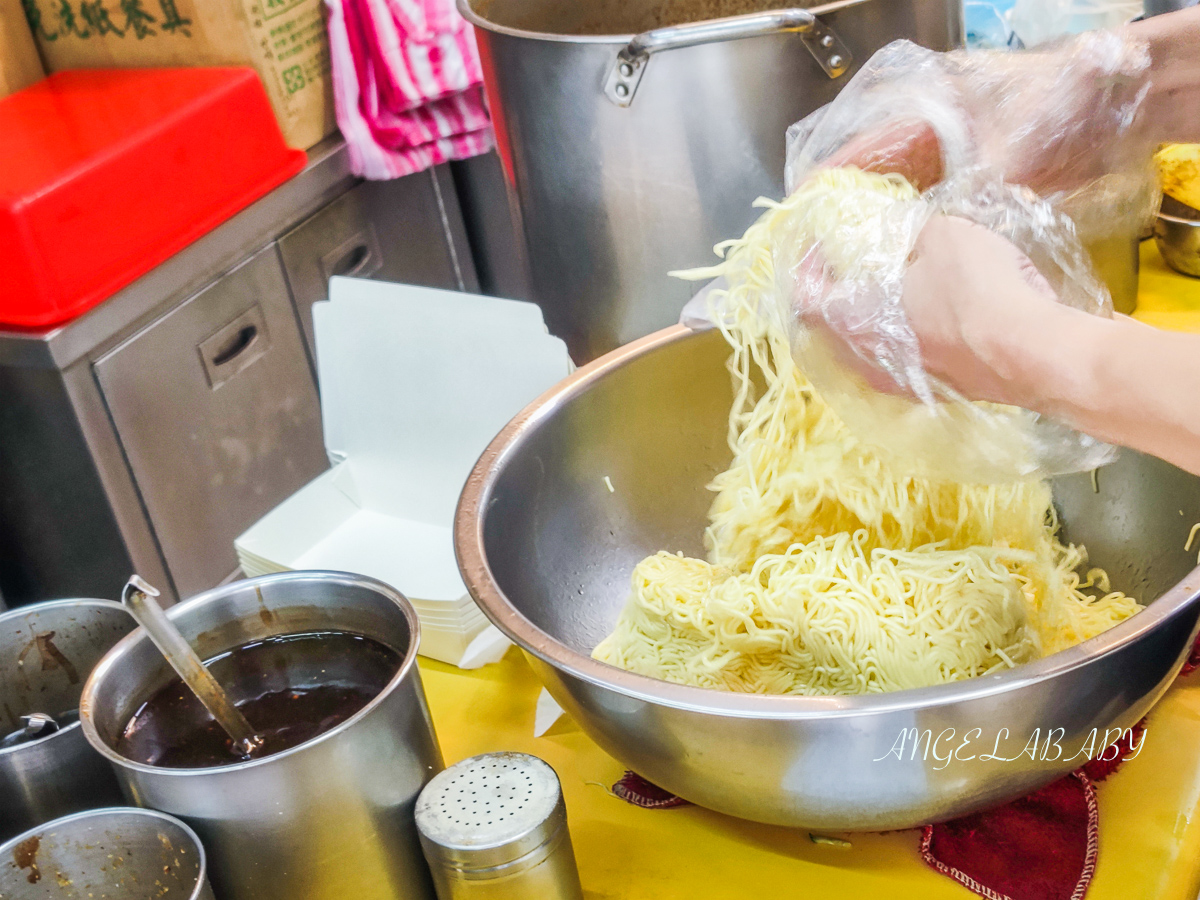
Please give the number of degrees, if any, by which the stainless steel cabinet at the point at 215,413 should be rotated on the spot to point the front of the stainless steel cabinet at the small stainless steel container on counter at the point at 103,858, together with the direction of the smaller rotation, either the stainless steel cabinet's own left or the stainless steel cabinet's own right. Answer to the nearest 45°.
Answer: approximately 45° to the stainless steel cabinet's own right

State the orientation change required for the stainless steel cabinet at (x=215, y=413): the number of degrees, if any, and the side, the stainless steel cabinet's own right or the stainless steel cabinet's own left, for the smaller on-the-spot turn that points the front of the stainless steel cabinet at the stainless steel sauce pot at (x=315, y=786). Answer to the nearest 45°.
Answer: approximately 45° to the stainless steel cabinet's own right

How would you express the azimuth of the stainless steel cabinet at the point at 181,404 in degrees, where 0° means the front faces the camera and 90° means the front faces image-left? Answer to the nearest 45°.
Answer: approximately 315°

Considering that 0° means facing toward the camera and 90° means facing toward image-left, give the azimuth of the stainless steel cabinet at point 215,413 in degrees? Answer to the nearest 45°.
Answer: approximately 315°
